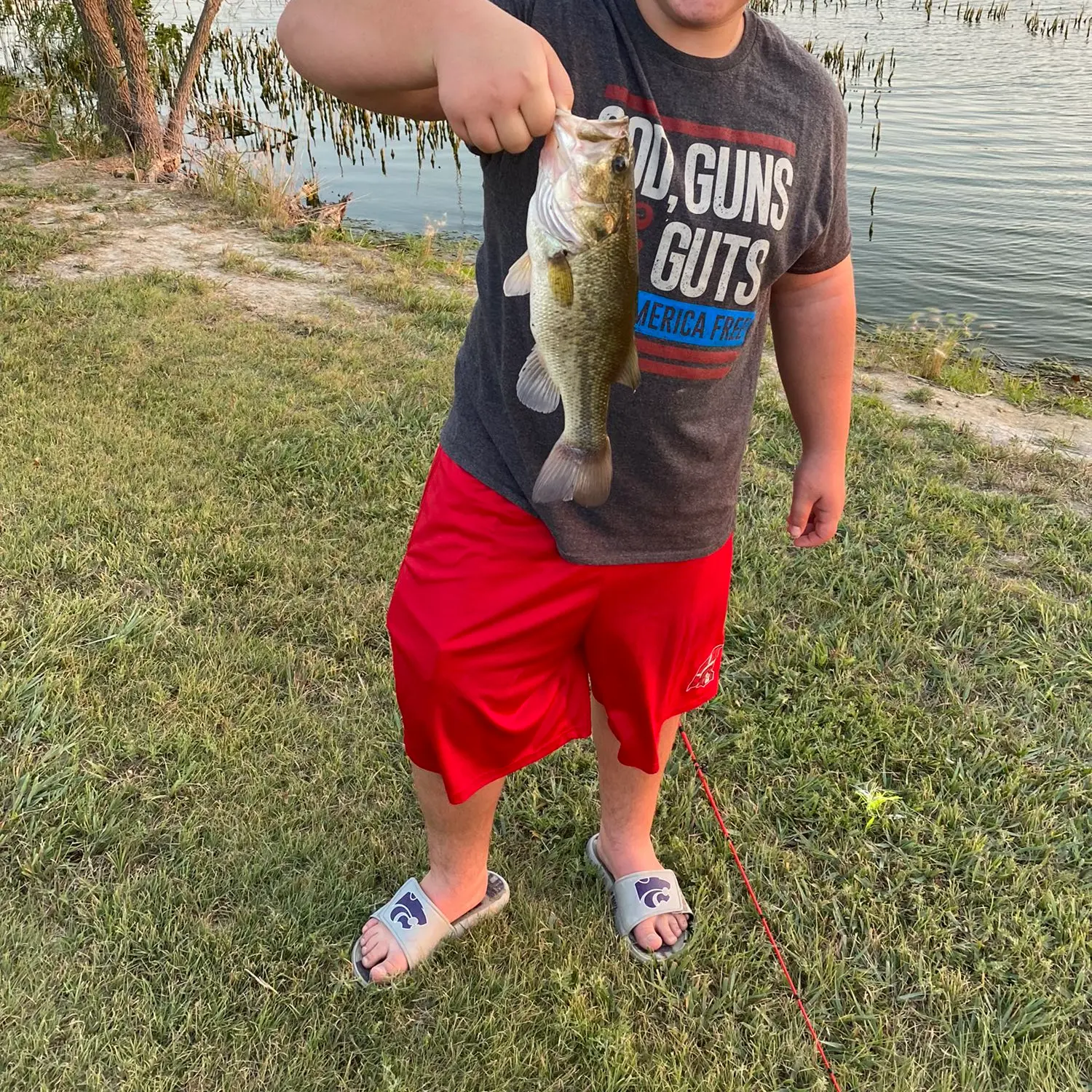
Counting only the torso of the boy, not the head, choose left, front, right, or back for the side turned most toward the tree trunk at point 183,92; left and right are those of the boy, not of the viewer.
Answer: back

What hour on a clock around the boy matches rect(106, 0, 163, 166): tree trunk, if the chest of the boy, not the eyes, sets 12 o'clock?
The tree trunk is roughly at 5 o'clock from the boy.

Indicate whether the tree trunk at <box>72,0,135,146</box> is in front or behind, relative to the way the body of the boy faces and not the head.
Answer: behind

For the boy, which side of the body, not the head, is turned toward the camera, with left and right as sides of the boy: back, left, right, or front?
front

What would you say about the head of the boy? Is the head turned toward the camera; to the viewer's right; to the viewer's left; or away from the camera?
toward the camera
